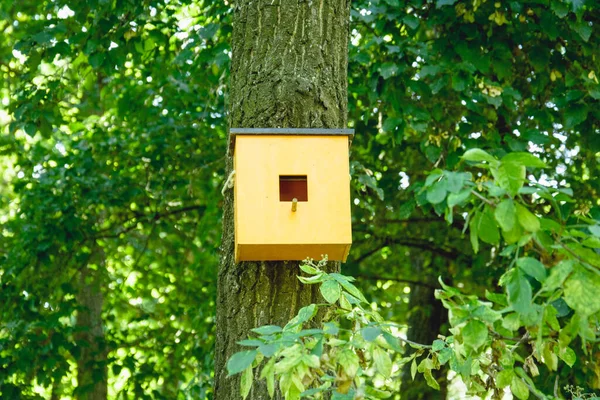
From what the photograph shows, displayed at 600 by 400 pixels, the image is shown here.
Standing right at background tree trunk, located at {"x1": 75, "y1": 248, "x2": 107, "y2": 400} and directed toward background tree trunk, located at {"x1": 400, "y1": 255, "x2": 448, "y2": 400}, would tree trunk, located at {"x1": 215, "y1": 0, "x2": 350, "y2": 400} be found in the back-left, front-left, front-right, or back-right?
front-right

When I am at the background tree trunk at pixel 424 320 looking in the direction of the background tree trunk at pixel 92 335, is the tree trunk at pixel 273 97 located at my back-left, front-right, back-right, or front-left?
front-left

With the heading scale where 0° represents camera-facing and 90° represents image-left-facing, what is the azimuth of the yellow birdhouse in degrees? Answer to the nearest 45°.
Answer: approximately 0°

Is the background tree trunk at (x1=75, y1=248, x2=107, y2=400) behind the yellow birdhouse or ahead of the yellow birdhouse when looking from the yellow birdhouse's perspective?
behind

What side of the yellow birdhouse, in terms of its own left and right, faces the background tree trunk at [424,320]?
back

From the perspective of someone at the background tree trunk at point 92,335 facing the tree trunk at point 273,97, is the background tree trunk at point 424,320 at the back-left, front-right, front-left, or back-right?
front-left

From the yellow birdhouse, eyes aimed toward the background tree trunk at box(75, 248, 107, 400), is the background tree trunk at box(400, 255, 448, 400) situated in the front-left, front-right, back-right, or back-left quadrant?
front-right
